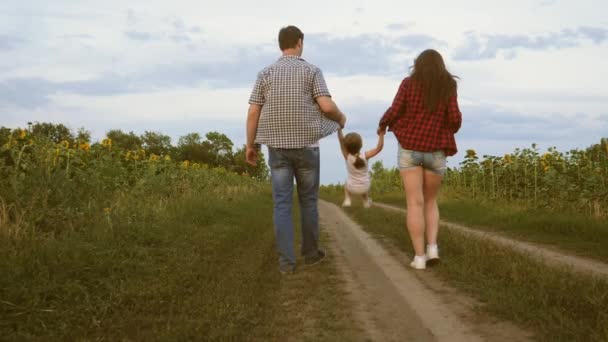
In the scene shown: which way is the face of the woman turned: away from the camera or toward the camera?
away from the camera

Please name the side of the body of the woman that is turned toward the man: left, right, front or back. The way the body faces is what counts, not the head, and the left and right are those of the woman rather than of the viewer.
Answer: left

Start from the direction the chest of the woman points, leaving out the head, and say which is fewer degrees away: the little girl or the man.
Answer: the little girl

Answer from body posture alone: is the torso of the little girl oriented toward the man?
no

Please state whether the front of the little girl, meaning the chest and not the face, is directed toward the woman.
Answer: no

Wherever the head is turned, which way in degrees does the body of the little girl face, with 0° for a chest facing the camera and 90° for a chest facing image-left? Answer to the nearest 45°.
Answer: approximately 180°

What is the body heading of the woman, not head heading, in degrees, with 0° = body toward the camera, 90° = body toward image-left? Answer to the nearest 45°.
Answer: approximately 180°

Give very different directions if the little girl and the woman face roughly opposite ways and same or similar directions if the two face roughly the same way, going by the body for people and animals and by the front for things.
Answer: same or similar directions

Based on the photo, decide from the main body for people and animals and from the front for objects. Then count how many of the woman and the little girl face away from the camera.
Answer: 2

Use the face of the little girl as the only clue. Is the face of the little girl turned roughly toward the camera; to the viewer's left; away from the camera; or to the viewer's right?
away from the camera
